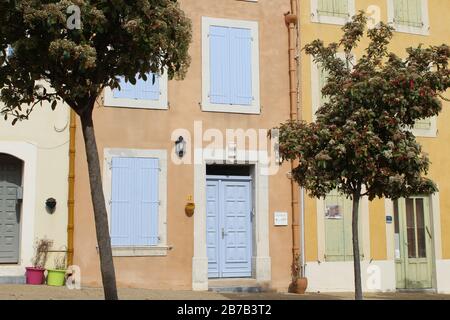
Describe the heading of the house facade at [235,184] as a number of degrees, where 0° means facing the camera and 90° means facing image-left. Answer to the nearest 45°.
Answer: approximately 0°

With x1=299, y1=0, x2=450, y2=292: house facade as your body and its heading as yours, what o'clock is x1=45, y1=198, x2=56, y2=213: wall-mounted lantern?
The wall-mounted lantern is roughly at 2 o'clock from the house facade.

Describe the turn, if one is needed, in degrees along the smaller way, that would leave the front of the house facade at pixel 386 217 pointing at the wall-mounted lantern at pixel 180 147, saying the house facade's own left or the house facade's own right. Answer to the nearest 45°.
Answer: approximately 45° to the house facade's own right

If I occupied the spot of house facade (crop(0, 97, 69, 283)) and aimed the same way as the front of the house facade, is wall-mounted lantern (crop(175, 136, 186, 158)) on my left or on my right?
on my left

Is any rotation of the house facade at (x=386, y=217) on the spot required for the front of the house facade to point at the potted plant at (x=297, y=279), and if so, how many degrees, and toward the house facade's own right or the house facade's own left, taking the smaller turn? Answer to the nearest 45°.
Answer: approximately 45° to the house facade's own right

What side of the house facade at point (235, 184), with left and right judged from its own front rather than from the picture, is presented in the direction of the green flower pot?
right

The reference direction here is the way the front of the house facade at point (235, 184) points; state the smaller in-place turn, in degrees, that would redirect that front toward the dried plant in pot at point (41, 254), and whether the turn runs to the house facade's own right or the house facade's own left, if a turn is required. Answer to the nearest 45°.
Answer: approximately 90° to the house facade's own right

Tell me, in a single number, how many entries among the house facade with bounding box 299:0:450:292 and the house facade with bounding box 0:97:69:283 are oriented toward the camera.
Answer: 2
